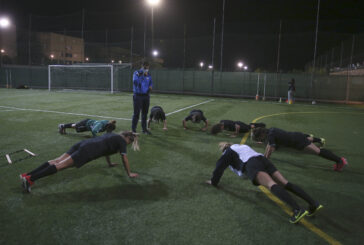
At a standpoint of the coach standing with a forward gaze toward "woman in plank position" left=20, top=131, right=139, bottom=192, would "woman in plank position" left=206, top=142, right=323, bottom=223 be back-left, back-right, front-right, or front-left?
front-left

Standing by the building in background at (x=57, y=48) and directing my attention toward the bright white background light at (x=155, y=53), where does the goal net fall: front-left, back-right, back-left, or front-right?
front-right

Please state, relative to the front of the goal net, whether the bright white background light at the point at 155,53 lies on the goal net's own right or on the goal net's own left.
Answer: on the goal net's own left

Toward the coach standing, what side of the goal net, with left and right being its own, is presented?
front

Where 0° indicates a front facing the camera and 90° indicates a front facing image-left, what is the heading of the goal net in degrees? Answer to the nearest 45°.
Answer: approximately 0°

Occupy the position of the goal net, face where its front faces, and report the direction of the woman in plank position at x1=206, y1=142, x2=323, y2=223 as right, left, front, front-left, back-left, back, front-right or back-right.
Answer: front

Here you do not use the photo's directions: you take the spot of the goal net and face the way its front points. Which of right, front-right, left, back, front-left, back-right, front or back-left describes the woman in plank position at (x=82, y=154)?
front

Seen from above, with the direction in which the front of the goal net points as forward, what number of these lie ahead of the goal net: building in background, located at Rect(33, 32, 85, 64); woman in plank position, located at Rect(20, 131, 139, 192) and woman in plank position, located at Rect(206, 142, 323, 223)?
2

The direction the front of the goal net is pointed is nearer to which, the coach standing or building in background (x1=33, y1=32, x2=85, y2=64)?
the coach standing

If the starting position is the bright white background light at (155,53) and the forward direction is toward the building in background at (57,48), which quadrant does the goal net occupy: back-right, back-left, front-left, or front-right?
front-left

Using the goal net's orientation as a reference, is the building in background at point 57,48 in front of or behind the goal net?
behind

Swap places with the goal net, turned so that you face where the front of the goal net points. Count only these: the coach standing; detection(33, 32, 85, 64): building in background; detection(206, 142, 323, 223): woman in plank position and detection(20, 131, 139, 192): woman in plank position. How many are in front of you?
3
